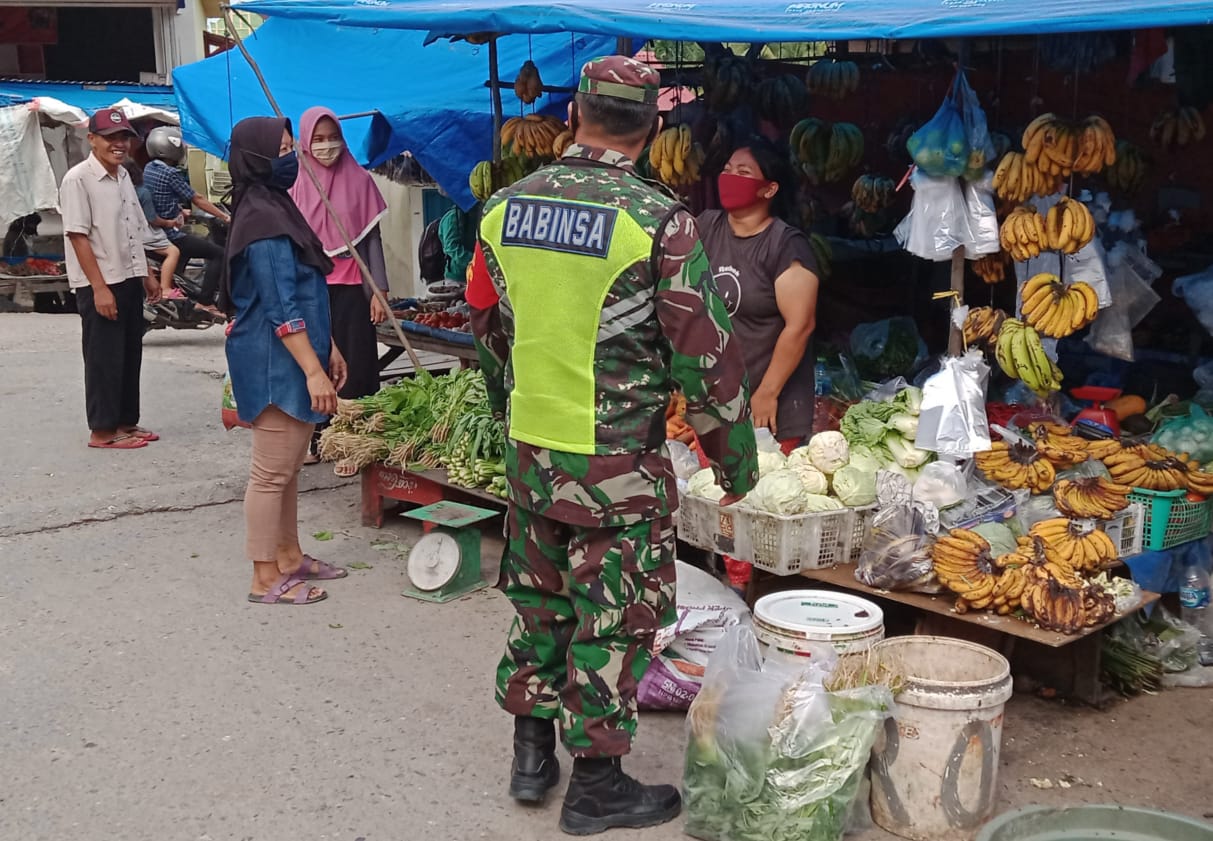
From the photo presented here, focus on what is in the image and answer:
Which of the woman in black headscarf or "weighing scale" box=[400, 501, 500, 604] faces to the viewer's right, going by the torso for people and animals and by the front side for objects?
the woman in black headscarf

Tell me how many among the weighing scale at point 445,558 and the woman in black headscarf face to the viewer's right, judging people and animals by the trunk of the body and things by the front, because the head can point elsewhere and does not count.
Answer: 1

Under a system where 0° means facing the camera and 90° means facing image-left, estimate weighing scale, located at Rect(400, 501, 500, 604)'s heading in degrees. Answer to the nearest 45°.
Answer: approximately 45°

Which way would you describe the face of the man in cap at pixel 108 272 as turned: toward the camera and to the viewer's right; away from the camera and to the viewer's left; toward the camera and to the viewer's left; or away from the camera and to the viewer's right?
toward the camera and to the viewer's right

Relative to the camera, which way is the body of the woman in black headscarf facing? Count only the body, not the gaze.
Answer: to the viewer's right

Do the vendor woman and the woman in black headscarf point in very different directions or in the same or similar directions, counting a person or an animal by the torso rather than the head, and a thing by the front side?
very different directions

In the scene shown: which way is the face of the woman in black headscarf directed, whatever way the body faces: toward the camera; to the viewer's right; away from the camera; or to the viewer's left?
to the viewer's right

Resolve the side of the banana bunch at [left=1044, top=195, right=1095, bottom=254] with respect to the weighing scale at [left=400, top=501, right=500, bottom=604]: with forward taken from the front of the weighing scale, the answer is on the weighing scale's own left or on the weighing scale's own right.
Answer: on the weighing scale's own left

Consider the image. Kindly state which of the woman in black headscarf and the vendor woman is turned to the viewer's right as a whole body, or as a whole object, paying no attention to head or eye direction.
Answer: the woman in black headscarf

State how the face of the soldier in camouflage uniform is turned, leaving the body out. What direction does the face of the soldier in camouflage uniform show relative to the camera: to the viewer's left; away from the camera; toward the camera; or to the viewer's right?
away from the camera
